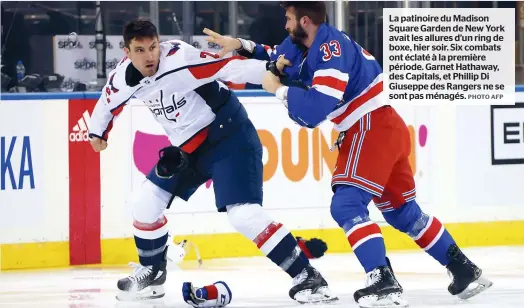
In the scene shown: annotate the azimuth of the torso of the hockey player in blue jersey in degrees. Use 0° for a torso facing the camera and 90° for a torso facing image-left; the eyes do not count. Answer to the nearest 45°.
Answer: approximately 90°

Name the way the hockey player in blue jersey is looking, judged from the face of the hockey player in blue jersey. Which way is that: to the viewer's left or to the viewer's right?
to the viewer's left
